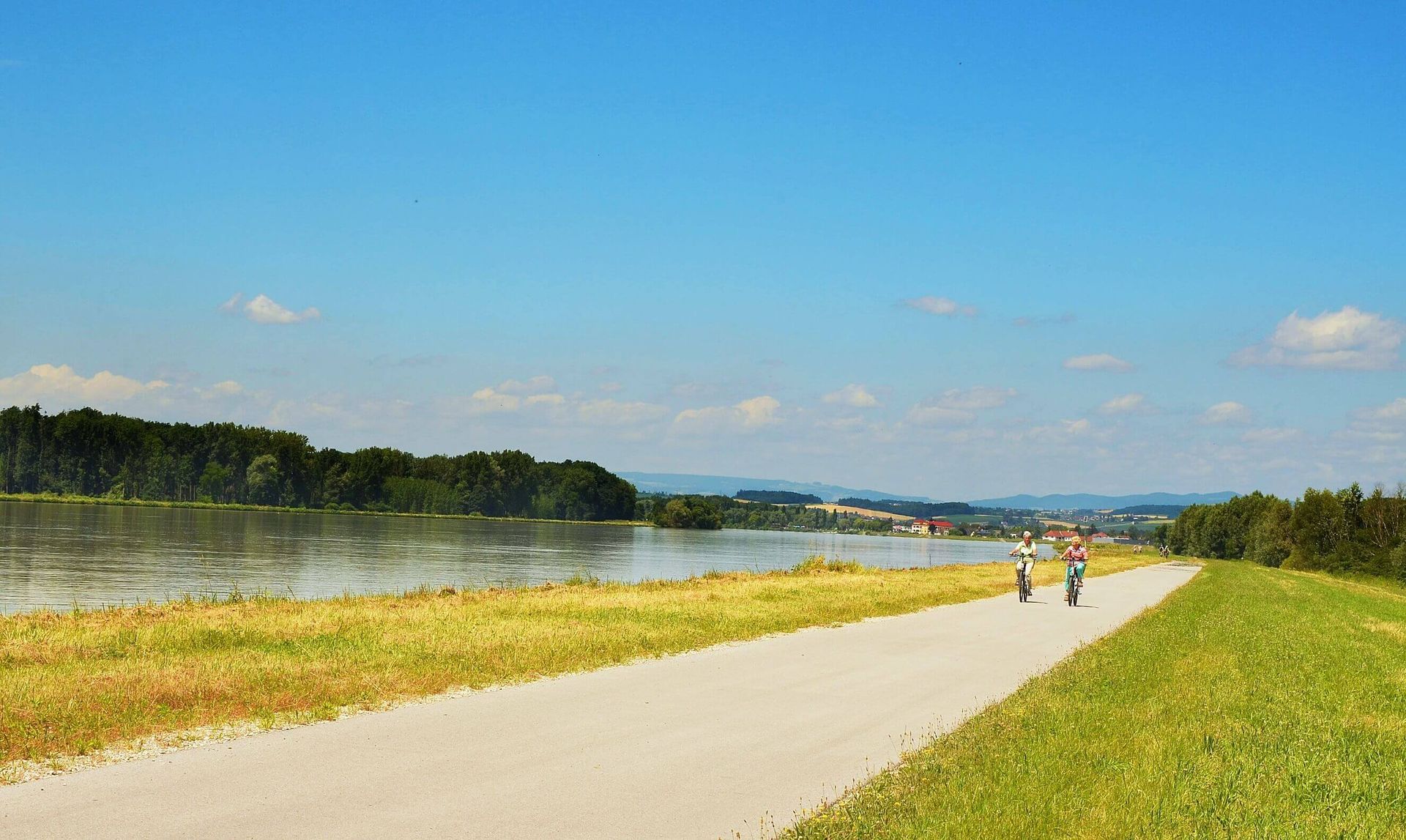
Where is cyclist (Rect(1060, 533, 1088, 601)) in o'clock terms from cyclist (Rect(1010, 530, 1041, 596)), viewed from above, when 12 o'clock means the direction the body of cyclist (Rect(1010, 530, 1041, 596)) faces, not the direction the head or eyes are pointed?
cyclist (Rect(1060, 533, 1088, 601)) is roughly at 8 o'clock from cyclist (Rect(1010, 530, 1041, 596)).

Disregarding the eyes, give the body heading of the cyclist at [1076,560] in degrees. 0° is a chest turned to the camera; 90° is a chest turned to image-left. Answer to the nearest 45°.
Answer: approximately 0°

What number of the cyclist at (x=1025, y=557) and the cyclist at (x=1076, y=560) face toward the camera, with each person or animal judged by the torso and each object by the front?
2

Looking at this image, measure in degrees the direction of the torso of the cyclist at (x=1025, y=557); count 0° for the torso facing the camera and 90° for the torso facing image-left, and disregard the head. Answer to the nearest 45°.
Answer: approximately 0°
